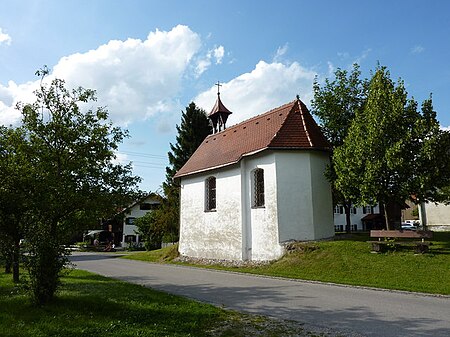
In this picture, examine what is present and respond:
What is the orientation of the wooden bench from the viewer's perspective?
toward the camera

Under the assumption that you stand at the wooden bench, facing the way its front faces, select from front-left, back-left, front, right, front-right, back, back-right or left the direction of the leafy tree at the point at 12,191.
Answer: front-right

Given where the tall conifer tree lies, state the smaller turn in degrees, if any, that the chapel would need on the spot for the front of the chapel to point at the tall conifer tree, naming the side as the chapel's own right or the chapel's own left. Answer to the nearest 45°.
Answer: approximately 45° to the chapel's own right

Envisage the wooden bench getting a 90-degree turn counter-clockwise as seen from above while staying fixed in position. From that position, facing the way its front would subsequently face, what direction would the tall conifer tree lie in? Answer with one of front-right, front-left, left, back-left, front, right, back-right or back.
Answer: back-left

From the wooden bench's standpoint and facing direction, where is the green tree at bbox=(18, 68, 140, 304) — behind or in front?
in front

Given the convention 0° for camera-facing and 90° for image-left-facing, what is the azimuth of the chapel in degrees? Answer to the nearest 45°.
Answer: approximately 135°

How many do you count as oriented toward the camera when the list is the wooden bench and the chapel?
1

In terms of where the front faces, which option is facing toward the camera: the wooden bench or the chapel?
the wooden bench

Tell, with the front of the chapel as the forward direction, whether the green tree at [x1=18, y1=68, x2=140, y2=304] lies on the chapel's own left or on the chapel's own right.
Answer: on the chapel's own left
